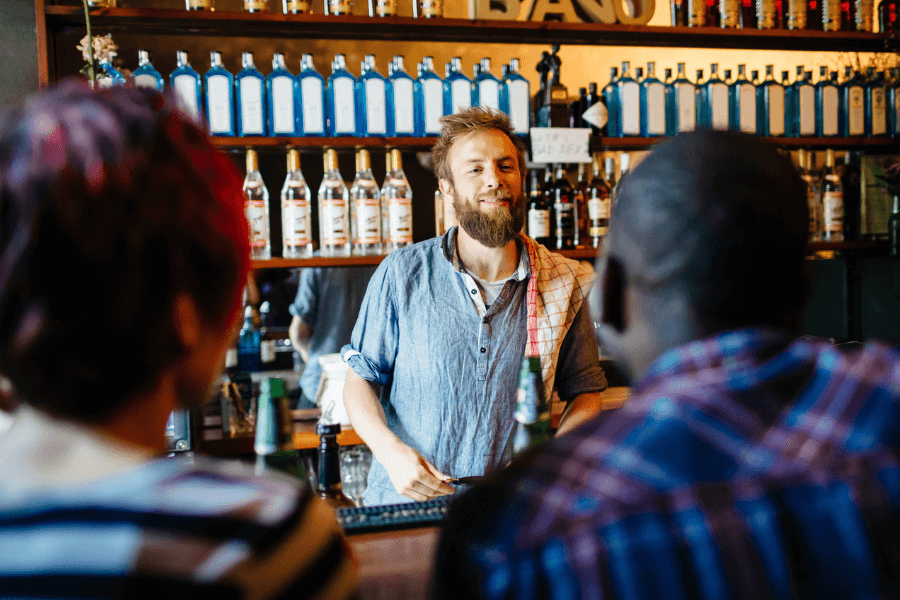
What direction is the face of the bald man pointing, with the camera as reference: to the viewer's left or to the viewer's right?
to the viewer's left

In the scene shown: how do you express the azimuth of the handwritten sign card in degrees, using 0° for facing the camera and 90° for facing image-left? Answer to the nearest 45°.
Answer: approximately 0°

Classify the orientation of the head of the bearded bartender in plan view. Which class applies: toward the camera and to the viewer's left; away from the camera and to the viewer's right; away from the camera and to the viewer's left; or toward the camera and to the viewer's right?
toward the camera and to the viewer's right

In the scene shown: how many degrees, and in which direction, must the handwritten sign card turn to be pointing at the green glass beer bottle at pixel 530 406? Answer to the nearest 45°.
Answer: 0° — it already faces it

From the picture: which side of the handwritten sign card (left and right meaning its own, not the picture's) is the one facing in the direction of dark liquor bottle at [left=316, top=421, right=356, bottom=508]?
front

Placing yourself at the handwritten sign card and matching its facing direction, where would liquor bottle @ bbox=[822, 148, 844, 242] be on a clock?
The liquor bottle is roughly at 8 o'clock from the handwritten sign card.

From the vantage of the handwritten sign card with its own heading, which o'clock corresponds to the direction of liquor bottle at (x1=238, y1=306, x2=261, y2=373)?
The liquor bottle is roughly at 3 o'clock from the handwritten sign card.

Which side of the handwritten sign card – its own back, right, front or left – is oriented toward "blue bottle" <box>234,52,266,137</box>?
right

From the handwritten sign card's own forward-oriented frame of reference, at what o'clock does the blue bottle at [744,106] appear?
The blue bottle is roughly at 8 o'clock from the handwritten sign card.
